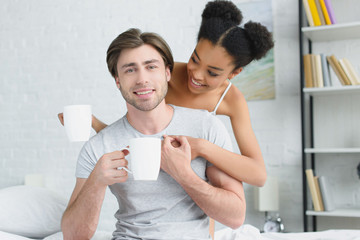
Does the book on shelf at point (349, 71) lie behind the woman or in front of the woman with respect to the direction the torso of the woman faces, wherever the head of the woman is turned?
behind

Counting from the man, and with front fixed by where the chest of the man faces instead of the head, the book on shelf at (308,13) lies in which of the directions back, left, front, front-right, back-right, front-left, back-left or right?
back-left

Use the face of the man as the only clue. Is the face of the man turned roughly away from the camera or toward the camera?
toward the camera

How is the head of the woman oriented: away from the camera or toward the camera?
toward the camera

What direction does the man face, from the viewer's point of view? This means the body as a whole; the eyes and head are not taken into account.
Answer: toward the camera

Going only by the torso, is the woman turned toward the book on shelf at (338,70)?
no

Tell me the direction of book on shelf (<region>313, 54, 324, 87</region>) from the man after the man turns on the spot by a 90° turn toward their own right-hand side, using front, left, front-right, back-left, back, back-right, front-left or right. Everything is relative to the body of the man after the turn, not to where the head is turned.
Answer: back-right

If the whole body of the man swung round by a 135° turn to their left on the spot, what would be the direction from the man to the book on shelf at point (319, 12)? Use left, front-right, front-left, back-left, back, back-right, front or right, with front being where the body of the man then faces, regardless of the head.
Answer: front

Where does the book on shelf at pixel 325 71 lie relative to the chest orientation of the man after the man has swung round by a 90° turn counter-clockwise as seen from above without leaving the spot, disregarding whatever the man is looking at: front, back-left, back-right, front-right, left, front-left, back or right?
front-left

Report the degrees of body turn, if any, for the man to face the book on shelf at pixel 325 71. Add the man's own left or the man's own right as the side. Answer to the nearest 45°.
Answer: approximately 135° to the man's own left

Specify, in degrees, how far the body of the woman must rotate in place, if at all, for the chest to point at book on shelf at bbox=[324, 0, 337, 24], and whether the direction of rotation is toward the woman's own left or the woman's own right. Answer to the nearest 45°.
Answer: approximately 180°

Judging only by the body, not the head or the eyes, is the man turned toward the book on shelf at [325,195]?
no

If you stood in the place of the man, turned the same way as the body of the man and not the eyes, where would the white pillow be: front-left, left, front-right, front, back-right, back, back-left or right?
back-right

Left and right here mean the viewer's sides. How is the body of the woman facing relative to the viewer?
facing the viewer and to the left of the viewer

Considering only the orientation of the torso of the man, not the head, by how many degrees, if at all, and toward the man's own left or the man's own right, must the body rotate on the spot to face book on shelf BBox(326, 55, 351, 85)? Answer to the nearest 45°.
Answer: approximately 135° to the man's own left

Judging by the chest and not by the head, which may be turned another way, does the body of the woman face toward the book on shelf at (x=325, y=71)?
no
